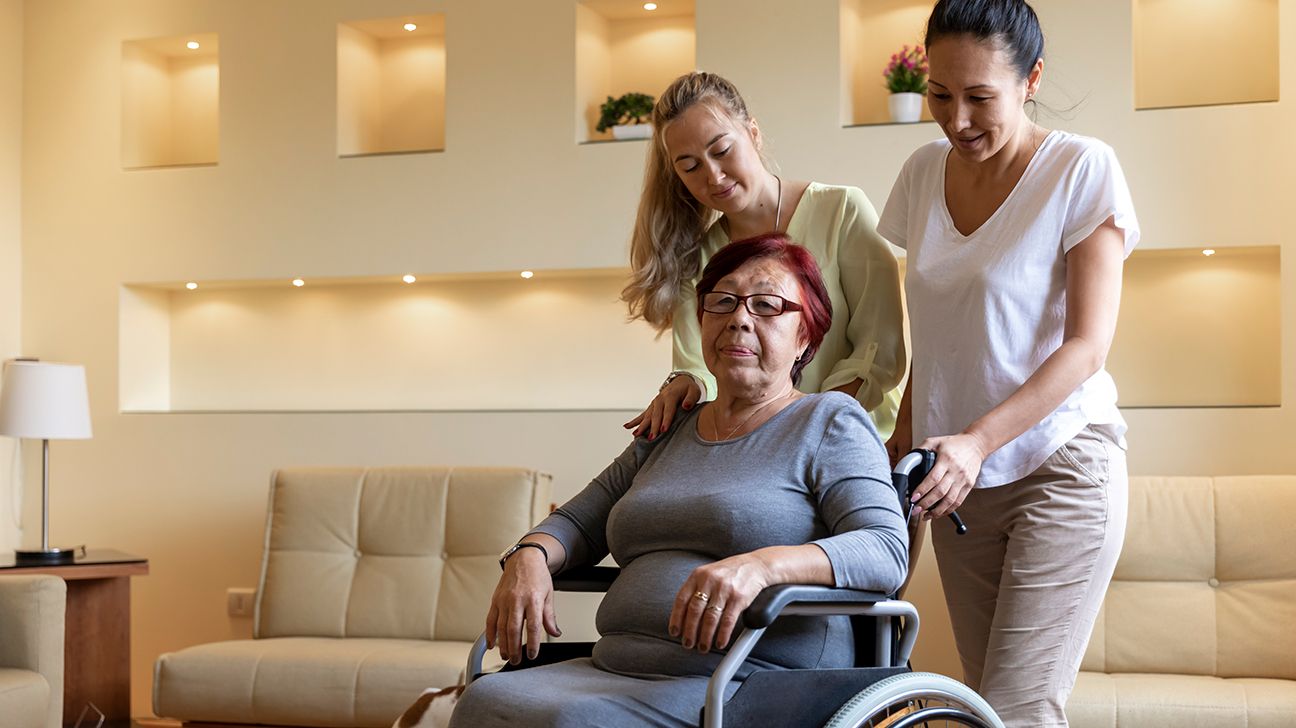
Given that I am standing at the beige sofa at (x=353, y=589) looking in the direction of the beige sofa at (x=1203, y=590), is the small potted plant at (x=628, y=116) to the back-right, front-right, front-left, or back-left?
front-left

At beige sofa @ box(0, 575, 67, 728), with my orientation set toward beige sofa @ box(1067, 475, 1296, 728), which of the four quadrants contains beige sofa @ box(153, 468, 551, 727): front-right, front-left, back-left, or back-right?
front-left

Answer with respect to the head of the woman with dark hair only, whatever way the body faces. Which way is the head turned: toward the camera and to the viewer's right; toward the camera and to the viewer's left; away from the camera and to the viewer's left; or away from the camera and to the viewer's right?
toward the camera and to the viewer's left

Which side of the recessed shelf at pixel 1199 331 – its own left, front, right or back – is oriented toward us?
front

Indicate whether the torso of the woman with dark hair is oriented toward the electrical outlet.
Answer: no

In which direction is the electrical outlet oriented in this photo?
toward the camera

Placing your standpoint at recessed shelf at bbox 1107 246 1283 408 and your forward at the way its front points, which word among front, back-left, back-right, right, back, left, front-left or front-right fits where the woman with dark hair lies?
front

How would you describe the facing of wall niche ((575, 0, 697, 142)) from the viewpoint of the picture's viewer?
facing the viewer

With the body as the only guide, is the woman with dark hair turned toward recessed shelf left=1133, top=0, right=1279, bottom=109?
no

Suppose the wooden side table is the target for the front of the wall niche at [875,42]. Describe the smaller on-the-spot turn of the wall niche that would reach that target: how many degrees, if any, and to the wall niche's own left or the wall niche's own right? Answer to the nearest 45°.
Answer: approximately 90° to the wall niche's own right

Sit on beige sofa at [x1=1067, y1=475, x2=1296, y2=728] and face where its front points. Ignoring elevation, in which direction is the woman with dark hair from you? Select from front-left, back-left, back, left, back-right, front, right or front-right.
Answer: front

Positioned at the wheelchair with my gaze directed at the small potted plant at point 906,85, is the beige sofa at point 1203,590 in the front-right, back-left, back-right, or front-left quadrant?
front-right

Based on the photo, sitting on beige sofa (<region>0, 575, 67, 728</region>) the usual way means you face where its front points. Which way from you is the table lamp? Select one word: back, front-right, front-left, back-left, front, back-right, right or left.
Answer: left

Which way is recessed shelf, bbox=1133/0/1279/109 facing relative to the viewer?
toward the camera

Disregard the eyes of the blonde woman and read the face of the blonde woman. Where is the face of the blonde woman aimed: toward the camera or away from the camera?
toward the camera

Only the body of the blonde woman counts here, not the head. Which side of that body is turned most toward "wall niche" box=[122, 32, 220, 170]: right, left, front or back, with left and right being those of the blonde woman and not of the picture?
right
